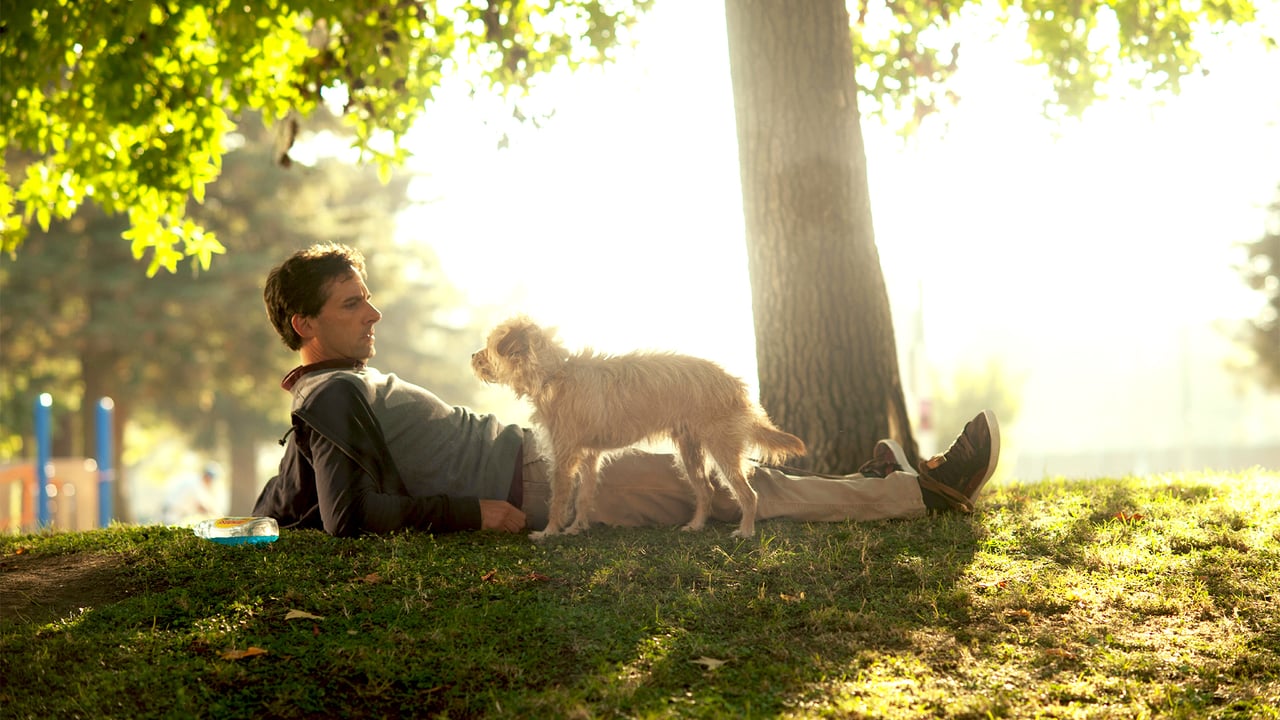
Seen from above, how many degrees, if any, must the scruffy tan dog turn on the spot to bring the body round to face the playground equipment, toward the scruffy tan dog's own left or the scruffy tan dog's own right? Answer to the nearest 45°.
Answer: approximately 45° to the scruffy tan dog's own right

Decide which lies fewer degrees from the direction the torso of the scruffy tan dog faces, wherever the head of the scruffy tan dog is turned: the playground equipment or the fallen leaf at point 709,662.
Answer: the playground equipment

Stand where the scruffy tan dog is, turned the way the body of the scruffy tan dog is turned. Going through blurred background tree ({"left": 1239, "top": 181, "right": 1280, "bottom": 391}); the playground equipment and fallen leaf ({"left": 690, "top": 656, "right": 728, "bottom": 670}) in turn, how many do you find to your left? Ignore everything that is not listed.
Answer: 1

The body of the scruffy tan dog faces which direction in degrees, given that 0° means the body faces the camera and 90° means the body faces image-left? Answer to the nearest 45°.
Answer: approximately 90°

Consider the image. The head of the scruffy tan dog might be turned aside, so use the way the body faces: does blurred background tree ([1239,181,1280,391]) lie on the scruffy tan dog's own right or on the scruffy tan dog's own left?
on the scruffy tan dog's own right

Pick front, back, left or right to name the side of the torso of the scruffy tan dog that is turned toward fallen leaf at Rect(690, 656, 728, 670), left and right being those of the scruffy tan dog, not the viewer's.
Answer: left

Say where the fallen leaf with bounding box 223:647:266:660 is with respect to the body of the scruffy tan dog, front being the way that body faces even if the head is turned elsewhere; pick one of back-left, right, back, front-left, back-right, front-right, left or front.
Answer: front-left

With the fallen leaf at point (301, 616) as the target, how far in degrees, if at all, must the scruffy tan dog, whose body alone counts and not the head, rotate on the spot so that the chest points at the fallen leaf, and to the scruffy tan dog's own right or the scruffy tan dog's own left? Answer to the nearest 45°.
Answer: approximately 45° to the scruffy tan dog's own left
